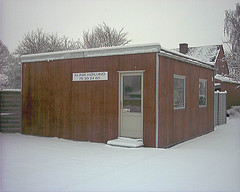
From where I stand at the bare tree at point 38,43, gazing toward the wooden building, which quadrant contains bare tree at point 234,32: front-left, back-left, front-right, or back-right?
front-left

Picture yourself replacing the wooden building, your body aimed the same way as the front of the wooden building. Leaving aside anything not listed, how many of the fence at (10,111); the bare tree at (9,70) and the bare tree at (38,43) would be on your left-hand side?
0

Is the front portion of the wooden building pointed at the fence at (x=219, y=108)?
no

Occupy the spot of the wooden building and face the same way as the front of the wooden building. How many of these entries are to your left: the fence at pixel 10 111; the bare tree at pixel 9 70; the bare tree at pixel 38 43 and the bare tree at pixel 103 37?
0

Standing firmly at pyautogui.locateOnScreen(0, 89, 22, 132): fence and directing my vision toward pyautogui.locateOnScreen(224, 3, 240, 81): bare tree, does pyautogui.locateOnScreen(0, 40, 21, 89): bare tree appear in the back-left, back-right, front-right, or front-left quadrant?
front-left

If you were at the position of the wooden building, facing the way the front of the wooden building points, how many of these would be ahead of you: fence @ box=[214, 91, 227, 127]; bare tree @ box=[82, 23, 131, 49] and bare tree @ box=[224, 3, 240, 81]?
0

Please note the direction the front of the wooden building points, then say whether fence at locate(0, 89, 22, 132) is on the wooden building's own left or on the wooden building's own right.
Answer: on the wooden building's own right

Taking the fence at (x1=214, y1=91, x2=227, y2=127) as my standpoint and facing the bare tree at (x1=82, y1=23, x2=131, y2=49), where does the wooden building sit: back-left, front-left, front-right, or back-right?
back-left

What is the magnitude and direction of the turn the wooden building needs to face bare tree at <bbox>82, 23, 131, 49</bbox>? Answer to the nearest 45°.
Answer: approximately 135° to its right

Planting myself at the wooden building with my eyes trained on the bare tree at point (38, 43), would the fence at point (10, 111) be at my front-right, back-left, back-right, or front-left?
front-left

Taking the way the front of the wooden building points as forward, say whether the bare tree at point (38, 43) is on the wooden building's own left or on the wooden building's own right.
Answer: on the wooden building's own right

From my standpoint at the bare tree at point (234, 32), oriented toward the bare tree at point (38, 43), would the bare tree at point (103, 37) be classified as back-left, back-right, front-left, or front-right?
front-right

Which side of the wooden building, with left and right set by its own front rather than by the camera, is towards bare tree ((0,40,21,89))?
right

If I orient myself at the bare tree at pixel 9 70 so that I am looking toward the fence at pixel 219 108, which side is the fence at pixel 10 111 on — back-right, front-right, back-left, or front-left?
front-right

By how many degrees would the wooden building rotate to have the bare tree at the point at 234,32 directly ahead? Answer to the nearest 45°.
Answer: approximately 180°
